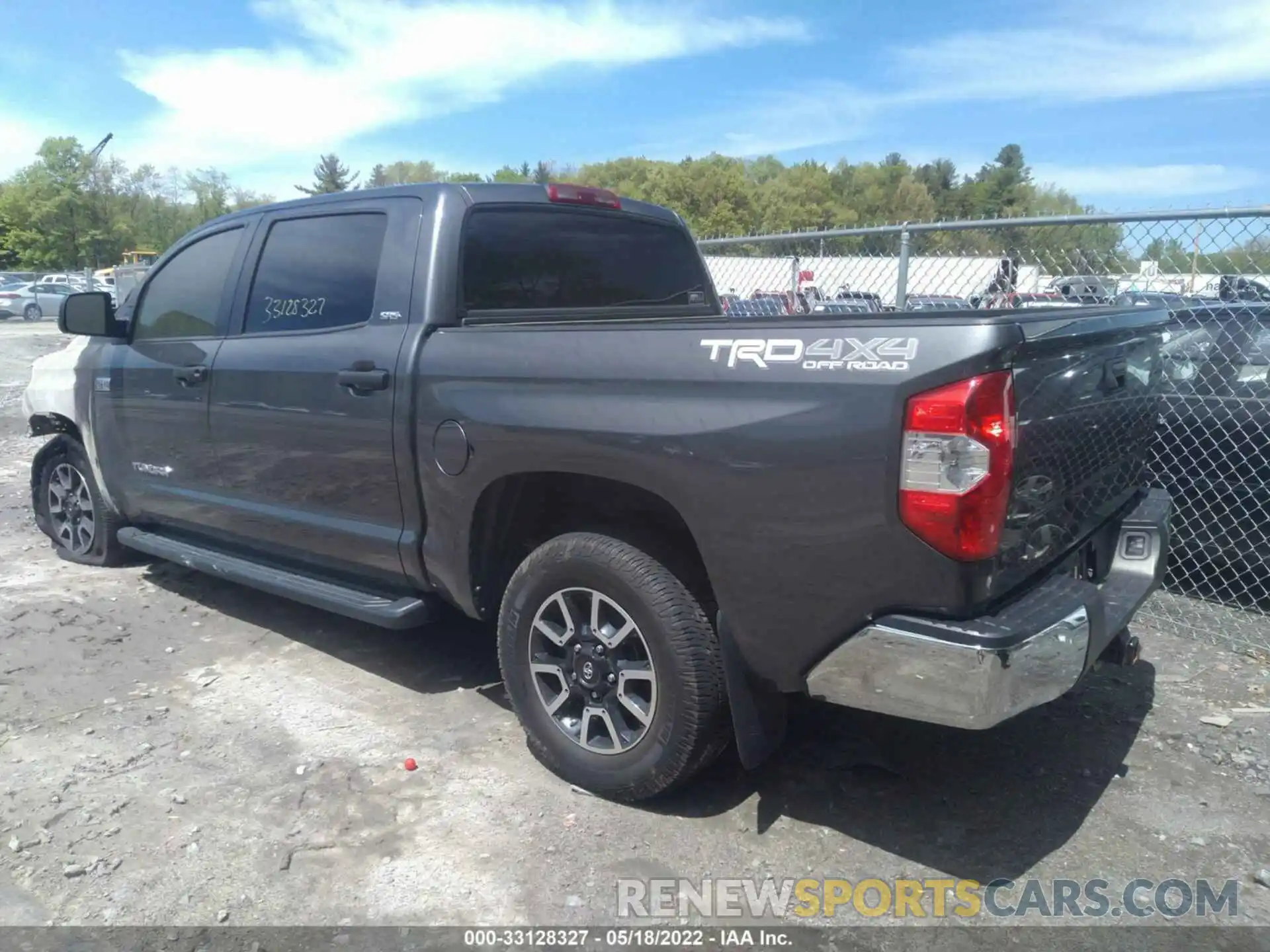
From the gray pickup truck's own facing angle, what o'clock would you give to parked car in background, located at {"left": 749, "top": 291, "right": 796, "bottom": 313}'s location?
The parked car in background is roughly at 2 o'clock from the gray pickup truck.

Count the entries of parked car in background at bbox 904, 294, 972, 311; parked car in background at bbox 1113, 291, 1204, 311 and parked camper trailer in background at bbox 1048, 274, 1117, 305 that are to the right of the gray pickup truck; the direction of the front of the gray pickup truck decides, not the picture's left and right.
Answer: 3

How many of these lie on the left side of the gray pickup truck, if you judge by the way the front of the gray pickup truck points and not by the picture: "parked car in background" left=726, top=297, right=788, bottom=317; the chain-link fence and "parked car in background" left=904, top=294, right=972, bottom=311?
0

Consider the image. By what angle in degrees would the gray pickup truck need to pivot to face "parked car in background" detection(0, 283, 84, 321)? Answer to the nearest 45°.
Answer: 0° — it already faces it

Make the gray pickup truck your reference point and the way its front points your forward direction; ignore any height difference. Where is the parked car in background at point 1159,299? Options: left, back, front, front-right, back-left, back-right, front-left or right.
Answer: right

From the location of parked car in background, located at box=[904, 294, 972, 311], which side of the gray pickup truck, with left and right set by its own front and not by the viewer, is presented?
right

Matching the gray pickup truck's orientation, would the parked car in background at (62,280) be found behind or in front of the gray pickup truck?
in front

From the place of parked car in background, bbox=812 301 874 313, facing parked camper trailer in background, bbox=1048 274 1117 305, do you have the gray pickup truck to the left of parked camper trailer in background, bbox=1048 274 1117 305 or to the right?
right

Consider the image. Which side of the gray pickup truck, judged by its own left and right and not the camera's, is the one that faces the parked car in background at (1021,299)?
right

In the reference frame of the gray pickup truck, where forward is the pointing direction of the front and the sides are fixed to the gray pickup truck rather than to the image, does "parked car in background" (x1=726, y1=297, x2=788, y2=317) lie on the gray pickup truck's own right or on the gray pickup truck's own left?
on the gray pickup truck's own right

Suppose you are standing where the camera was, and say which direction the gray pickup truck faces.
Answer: facing away from the viewer and to the left of the viewer

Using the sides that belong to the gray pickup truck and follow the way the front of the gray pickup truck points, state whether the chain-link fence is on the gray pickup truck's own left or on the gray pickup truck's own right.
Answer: on the gray pickup truck's own right
